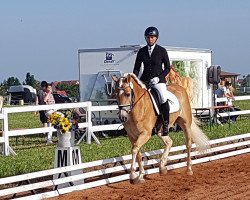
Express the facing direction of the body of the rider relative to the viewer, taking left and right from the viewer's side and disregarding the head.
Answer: facing the viewer

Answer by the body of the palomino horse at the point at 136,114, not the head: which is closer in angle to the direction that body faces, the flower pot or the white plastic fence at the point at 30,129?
the flower pot

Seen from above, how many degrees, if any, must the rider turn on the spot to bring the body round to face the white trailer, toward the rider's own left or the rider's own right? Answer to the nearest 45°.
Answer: approximately 180°

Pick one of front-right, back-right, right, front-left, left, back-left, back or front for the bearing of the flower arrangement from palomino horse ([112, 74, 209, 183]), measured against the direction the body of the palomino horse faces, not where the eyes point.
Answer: front-right

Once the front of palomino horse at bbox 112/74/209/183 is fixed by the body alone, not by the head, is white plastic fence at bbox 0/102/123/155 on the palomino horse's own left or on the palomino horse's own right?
on the palomino horse's own right

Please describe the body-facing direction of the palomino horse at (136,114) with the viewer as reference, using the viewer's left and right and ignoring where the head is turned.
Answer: facing the viewer and to the left of the viewer
